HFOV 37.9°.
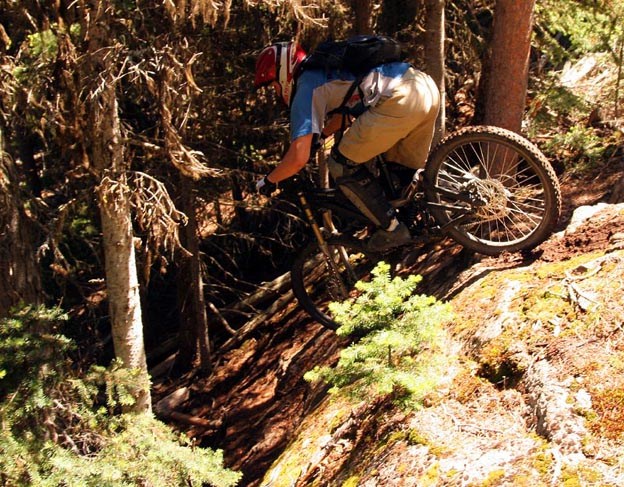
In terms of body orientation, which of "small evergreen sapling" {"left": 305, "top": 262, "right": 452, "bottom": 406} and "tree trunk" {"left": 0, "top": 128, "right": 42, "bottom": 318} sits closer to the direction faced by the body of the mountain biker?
the tree trunk

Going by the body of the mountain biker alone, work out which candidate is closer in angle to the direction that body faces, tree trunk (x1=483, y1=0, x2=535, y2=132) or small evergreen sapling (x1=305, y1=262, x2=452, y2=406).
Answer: the small evergreen sapling

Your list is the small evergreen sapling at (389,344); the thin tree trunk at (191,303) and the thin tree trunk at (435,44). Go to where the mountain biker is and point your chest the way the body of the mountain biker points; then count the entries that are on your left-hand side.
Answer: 1

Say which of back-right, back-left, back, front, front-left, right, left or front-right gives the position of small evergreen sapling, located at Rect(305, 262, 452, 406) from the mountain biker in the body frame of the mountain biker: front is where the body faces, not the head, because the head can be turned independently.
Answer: left

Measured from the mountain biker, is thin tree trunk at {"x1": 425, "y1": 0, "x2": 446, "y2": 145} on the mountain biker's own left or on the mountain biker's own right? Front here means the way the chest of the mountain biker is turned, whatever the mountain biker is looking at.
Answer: on the mountain biker's own right

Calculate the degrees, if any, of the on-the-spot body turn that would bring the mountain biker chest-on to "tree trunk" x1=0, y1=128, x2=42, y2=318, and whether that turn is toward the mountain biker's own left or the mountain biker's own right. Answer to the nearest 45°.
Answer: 0° — they already face it

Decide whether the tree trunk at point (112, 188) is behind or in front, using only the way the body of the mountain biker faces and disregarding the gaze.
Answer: in front

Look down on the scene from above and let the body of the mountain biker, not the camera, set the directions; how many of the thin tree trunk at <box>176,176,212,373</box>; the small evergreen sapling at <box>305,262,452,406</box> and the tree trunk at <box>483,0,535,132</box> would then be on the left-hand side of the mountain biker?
1

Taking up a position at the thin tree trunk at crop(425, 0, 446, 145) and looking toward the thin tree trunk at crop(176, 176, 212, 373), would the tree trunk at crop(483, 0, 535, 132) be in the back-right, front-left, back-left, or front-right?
back-left

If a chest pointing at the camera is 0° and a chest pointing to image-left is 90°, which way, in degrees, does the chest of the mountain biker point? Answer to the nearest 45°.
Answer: approximately 90°
